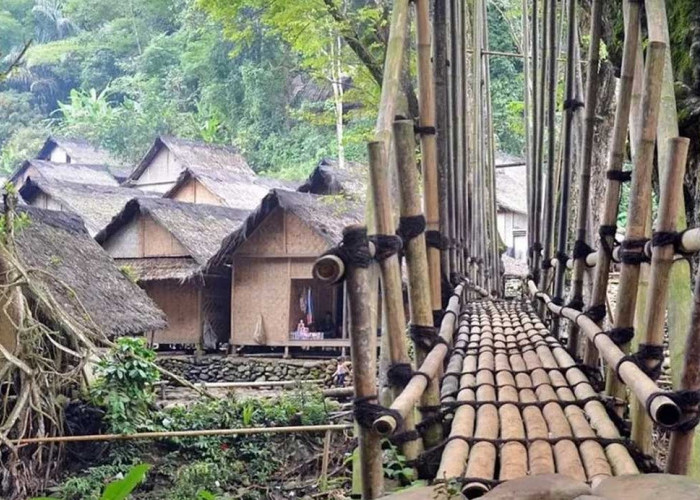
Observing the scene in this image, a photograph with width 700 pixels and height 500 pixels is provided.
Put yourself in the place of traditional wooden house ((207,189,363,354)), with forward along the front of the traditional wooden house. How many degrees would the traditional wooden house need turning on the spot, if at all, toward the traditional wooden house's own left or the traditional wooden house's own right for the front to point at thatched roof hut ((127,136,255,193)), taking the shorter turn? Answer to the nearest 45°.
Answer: approximately 180°

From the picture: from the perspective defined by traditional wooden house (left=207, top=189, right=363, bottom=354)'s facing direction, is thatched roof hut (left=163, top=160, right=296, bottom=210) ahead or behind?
behind

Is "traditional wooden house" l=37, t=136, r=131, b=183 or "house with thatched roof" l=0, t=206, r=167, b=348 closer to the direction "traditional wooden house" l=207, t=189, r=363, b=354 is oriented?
the house with thatched roof

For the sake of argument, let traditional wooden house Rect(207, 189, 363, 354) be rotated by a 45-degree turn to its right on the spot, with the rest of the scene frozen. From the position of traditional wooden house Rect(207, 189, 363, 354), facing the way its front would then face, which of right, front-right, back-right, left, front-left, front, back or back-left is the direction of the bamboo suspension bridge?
front-left

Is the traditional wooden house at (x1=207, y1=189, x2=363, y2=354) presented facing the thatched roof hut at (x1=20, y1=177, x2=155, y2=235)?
no

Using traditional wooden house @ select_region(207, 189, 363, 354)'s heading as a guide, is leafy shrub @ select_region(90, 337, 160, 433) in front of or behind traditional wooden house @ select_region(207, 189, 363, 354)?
in front

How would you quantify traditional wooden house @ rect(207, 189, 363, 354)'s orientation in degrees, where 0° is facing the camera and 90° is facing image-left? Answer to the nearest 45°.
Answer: approximately 0°

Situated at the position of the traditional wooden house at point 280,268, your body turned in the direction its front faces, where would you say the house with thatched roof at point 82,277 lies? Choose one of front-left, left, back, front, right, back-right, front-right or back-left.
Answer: front-right

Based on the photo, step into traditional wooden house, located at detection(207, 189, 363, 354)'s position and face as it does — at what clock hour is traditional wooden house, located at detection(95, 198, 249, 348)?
traditional wooden house, located at detection(95, 198, 249, 348) is roughly at 4 o'clock from traditional wooden house, located at detection(207, 189, 363, 354).

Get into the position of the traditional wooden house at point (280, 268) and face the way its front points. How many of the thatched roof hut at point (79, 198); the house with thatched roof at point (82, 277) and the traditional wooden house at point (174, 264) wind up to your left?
0

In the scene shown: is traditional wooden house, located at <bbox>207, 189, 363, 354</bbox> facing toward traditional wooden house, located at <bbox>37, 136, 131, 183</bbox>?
no

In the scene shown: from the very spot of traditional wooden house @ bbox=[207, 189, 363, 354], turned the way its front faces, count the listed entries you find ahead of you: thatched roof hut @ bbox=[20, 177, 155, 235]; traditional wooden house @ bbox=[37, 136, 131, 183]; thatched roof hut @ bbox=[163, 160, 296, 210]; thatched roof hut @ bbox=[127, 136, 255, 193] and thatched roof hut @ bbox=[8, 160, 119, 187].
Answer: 0

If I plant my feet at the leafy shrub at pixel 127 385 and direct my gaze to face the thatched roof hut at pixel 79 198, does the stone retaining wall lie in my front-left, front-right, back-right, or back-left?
front-right

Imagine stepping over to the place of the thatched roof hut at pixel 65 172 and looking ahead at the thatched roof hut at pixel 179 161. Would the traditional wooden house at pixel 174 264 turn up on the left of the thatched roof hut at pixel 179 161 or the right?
right

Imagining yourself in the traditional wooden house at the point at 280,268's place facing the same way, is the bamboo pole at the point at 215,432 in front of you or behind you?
in front

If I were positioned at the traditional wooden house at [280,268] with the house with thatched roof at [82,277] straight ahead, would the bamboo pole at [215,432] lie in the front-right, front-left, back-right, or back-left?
front-left
